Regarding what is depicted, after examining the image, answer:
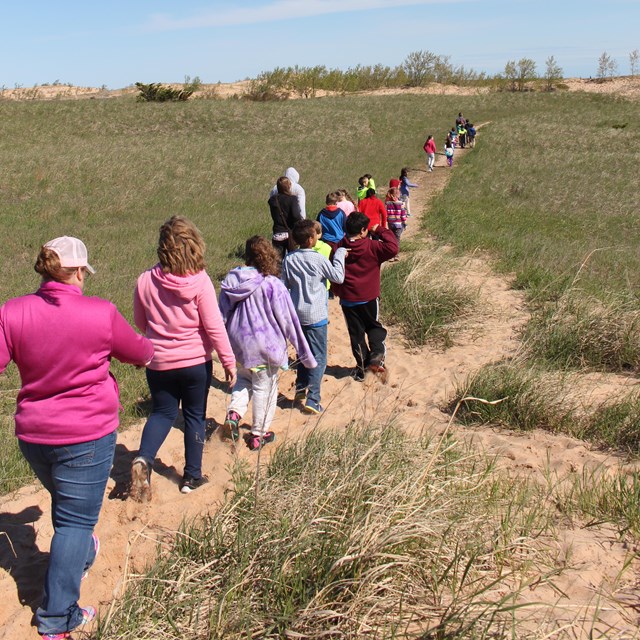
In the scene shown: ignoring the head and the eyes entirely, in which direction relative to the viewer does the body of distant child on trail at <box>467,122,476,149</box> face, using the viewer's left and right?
facing away from the viewer

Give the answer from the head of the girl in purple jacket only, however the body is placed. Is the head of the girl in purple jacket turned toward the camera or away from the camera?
away from the camera

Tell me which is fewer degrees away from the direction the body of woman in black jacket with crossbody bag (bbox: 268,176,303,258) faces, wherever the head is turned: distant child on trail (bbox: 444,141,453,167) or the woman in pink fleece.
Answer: the distant child on trail

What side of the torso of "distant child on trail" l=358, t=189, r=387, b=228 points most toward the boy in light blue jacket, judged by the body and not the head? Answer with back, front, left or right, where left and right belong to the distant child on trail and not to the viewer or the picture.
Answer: back

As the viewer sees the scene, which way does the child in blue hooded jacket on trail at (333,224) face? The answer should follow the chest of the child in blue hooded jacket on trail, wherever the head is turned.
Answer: away from the camera

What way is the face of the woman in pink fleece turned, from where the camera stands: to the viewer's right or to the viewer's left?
to the viewer's right

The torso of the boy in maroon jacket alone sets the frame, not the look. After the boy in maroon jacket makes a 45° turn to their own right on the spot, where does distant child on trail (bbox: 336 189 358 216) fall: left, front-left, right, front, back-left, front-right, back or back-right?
left

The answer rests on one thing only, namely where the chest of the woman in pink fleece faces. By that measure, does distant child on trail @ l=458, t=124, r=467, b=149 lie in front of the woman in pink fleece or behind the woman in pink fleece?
in front

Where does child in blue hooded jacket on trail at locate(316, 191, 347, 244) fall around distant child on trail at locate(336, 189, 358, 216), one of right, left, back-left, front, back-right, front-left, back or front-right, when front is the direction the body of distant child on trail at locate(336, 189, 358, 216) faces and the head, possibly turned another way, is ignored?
back

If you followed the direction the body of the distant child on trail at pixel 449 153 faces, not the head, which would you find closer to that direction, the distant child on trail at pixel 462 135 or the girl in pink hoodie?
the distant child on trail

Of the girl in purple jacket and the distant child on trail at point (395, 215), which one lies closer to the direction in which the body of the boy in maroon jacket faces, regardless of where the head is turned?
the distant child on trail

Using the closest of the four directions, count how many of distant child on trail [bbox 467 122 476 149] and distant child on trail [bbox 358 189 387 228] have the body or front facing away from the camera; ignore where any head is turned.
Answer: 2

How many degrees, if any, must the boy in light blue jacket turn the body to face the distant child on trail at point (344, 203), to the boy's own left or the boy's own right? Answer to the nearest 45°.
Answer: approximately 45° to the boy's own left

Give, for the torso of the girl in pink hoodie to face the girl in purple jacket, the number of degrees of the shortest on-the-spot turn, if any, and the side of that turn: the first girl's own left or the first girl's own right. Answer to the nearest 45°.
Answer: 0° — they already face them

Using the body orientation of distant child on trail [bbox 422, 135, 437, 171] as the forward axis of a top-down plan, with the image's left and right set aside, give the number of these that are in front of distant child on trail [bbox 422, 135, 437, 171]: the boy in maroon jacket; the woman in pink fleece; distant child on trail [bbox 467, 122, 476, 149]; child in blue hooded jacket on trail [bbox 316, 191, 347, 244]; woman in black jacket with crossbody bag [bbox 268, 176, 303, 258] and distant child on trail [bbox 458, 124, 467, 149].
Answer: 2

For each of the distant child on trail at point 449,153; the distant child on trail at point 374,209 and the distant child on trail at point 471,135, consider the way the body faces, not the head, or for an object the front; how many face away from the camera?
3

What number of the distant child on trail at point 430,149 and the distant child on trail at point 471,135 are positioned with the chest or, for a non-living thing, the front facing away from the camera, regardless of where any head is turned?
2

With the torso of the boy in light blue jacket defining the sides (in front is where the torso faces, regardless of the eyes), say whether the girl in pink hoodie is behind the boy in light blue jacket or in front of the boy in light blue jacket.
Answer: behind
